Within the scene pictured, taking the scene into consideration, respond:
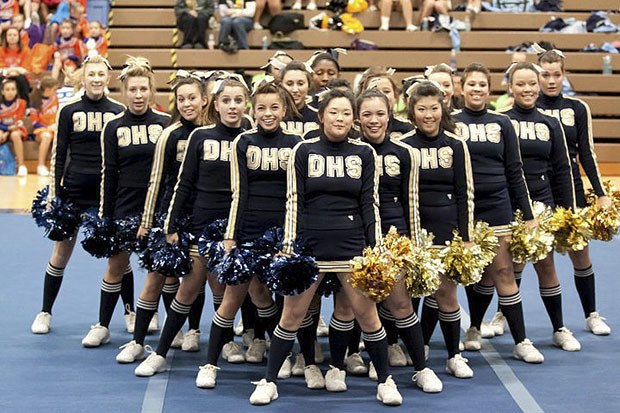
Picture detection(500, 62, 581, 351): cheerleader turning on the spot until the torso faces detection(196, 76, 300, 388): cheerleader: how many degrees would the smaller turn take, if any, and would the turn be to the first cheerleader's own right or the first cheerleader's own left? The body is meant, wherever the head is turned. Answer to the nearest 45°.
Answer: approximately 45° to the first cheerleader's own right

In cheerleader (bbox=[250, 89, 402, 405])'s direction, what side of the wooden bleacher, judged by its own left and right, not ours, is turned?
front

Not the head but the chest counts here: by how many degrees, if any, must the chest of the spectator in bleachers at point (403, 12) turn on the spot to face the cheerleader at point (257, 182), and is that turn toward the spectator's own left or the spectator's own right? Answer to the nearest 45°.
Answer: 0° — they already face them

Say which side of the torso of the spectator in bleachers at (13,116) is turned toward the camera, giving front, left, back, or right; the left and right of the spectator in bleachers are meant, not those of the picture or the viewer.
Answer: front

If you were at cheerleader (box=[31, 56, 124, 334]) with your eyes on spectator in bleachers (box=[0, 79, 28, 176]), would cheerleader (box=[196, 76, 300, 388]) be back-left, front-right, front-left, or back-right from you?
back-right

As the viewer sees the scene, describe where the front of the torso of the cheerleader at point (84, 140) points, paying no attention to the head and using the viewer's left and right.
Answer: facing the viewer

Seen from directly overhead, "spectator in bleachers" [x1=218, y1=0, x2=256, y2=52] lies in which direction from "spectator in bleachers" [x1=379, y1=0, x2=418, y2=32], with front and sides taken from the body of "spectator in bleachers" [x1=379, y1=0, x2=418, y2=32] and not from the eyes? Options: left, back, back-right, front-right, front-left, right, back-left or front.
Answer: right

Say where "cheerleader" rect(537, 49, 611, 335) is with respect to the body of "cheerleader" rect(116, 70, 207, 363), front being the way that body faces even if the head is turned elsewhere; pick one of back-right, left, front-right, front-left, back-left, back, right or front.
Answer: left

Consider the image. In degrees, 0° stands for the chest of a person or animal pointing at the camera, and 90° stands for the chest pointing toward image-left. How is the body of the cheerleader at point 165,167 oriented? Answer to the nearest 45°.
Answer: approximately 0°

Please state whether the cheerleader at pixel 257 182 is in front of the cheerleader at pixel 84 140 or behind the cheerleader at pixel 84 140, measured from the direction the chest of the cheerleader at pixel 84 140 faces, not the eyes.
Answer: in front

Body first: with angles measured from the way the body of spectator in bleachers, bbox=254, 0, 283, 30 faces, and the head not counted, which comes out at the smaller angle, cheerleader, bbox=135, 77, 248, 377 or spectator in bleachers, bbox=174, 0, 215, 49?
the cheerleader

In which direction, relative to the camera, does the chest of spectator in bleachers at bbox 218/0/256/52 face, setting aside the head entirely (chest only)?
toward the camera

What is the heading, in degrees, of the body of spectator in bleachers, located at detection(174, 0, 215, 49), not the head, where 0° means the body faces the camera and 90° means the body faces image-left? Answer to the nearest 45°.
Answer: approximately 0°

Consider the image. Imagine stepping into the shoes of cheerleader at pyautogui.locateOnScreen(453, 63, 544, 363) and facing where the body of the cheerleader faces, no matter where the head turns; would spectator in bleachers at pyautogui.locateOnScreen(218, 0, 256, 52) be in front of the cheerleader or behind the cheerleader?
behind
